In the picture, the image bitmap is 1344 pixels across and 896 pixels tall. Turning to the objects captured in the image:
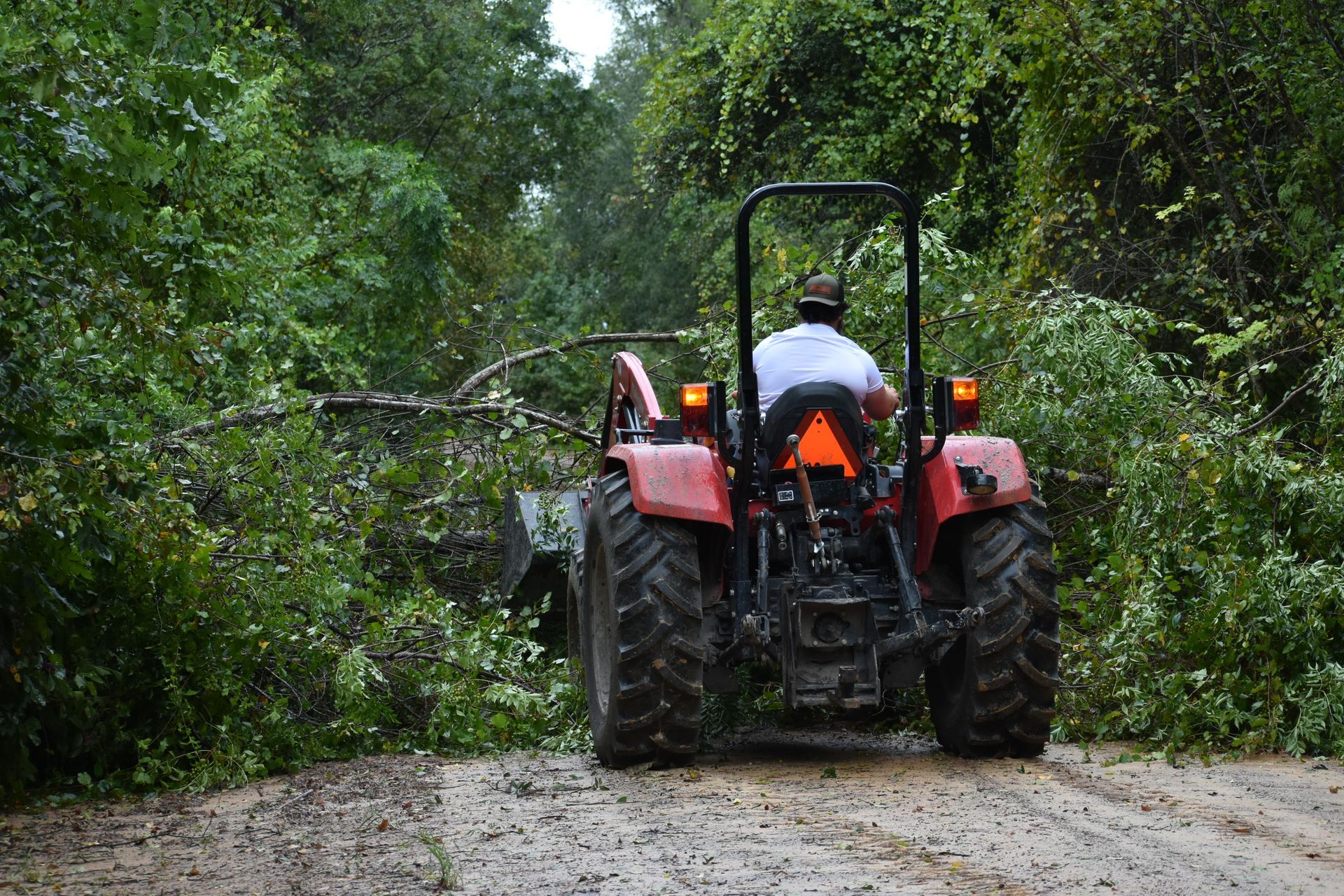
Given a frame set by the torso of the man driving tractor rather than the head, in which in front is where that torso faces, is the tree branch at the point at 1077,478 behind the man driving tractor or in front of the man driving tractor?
in front

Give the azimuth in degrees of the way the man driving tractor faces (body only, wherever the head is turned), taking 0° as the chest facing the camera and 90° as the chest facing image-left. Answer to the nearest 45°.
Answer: approximately 180°

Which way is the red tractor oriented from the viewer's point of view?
away from the camera

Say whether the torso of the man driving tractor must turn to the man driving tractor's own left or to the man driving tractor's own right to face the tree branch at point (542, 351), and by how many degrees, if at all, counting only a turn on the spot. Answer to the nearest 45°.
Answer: approximately 45° to the man driving tractor's own left

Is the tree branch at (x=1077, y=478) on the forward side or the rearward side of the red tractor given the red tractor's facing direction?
on the forward side

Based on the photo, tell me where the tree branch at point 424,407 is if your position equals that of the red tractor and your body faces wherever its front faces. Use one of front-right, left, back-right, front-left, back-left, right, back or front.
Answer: front-left
